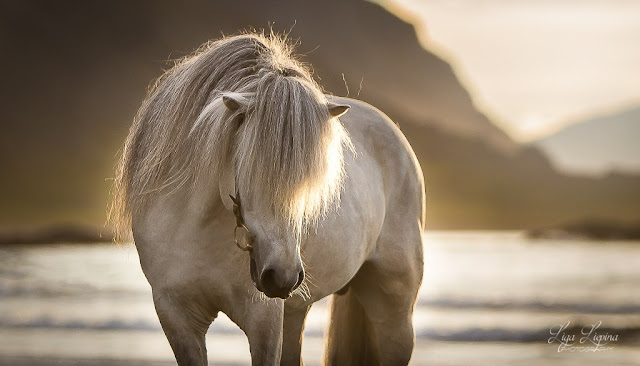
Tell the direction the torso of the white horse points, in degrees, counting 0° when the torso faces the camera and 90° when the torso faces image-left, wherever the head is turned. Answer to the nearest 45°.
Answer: approximately 45°
